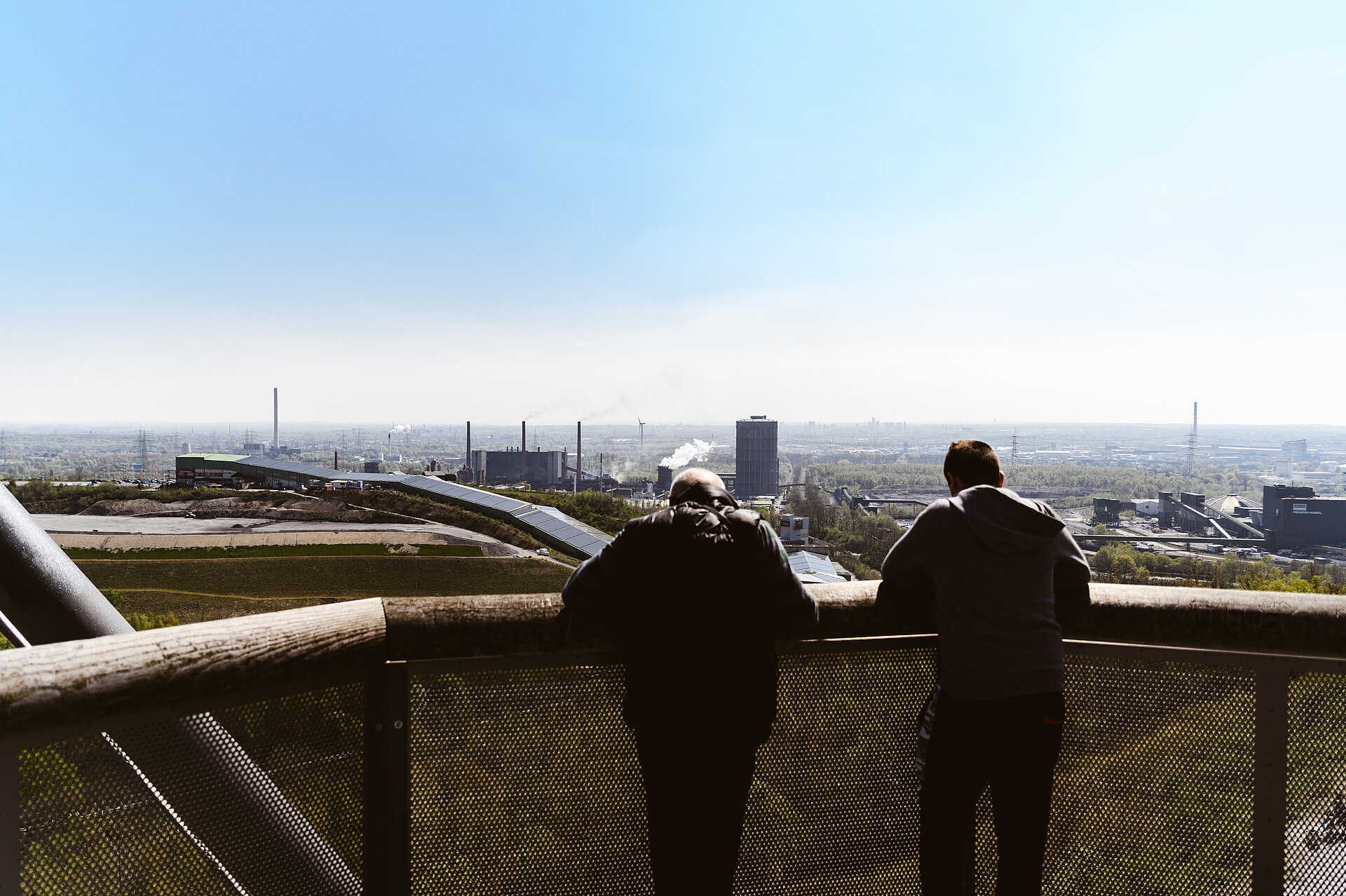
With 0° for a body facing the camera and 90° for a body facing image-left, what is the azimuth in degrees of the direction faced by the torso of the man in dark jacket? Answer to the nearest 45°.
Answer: approximately 180°

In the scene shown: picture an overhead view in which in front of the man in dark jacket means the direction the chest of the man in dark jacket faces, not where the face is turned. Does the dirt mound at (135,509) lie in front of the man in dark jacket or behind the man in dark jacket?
in front

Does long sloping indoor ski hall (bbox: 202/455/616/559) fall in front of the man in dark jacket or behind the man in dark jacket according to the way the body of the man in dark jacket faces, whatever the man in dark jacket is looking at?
in front

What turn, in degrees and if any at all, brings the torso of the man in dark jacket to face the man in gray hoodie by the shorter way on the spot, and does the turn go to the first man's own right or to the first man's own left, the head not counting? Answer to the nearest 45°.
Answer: approximately 90° to the first man's own right

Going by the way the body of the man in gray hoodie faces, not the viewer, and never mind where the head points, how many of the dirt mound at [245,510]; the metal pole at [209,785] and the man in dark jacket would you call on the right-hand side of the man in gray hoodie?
0

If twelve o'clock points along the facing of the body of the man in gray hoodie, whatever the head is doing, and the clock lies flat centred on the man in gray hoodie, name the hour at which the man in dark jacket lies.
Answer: The man in dark jacket is roughly at 8 o'clock from the man in gray hoodie.

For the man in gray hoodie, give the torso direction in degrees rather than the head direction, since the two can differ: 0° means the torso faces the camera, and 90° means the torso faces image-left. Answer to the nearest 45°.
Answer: approximately 180°

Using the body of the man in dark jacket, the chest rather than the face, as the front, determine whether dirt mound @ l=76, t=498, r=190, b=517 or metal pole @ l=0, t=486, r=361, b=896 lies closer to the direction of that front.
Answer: the dirt mound

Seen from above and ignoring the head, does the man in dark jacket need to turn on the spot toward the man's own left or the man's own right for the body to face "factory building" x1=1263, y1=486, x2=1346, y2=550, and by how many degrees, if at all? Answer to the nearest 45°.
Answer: approximately 45° to the man's own right

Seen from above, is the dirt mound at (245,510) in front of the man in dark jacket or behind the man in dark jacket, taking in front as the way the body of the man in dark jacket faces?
in front

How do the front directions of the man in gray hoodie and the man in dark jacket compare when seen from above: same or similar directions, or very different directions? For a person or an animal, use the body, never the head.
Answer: same or similar directions

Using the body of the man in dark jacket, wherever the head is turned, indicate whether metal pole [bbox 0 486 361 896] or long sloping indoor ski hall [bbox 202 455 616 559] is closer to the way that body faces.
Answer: the long sloping indoor ski hall

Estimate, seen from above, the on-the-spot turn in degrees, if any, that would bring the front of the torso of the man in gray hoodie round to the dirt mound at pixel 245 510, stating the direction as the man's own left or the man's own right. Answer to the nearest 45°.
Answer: approximately 45° to the man's own left

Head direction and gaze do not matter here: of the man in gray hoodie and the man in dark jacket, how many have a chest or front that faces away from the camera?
2
